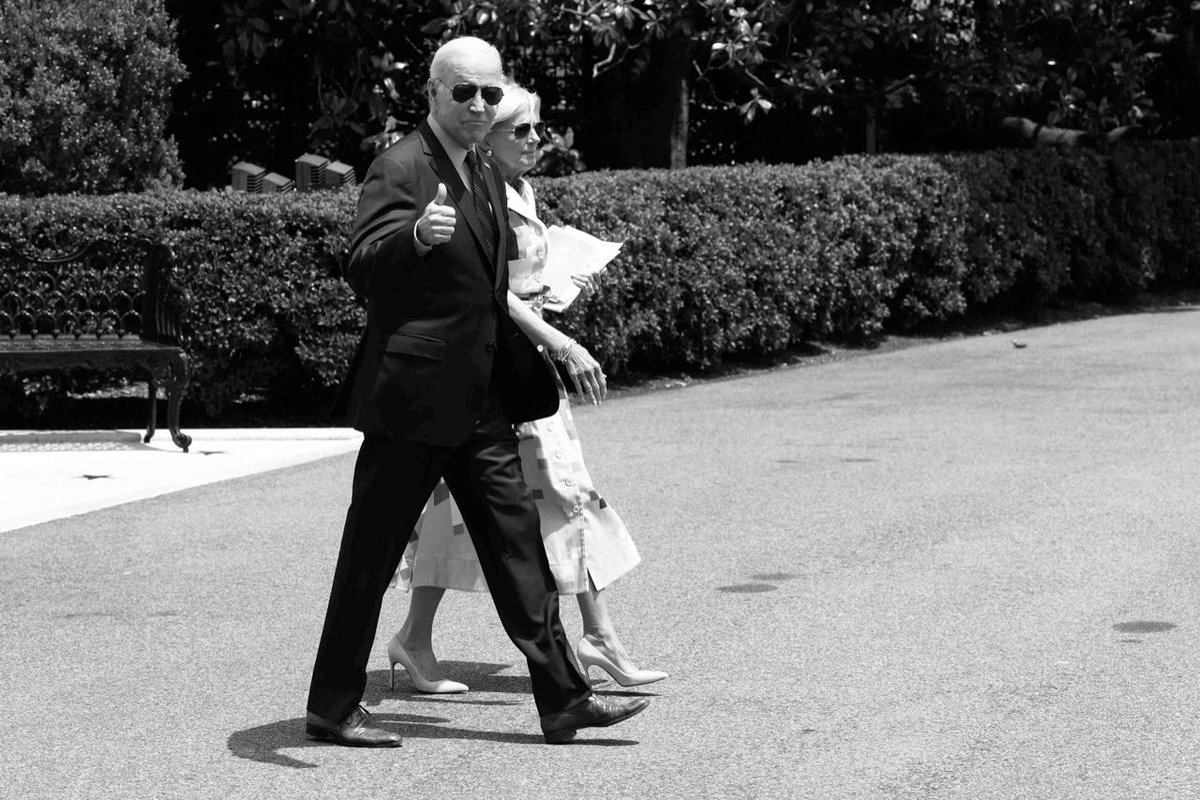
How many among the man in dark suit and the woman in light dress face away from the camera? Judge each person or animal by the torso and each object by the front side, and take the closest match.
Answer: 0
